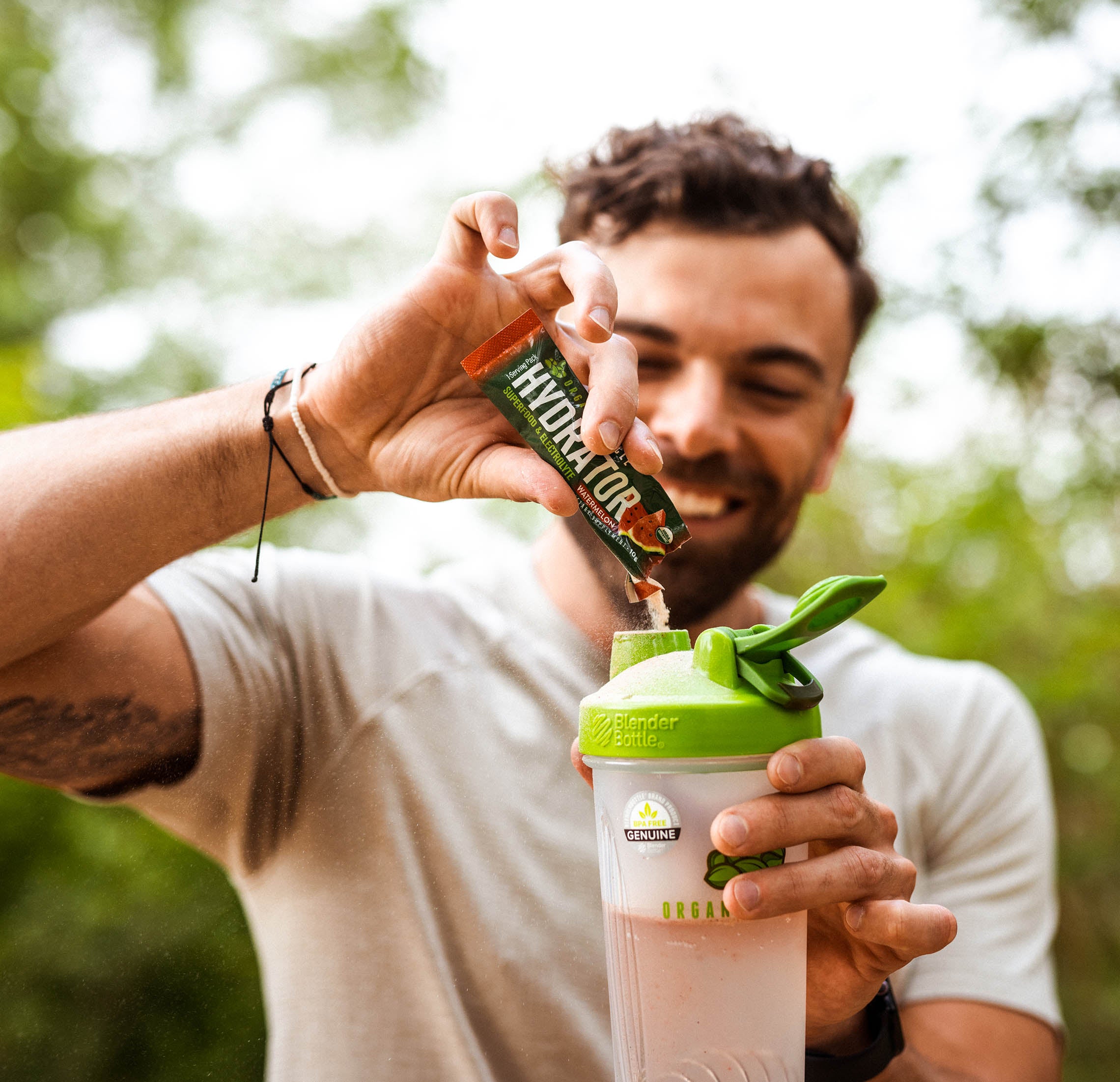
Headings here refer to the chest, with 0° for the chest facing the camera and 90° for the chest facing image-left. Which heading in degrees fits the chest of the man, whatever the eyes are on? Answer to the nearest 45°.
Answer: approximately 0°
